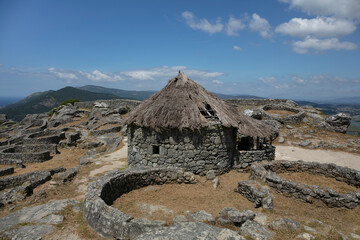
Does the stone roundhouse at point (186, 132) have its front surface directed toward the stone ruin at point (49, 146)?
no

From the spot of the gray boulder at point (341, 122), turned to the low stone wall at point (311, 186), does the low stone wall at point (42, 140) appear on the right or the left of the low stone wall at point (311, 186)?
right

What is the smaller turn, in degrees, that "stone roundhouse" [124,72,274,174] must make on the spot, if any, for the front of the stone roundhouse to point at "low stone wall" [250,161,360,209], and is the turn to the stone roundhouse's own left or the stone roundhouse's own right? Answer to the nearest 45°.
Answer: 0° — it already faces it

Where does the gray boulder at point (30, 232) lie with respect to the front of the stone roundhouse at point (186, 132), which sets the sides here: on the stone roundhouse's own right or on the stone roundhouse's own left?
on the stone roundhouse's own right

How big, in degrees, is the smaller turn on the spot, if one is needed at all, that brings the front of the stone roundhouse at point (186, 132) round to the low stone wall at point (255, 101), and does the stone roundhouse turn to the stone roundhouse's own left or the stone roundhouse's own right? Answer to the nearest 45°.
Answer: approximately 90° to the stone roundhouse's own left

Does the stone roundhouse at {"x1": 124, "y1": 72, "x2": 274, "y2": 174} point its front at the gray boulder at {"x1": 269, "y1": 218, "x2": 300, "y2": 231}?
no

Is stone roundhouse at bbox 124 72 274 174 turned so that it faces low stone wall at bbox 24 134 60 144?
no
